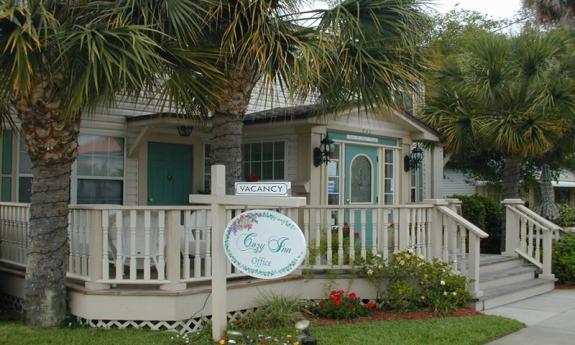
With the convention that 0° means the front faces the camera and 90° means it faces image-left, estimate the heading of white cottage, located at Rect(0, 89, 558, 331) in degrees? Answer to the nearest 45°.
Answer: approximately 315°

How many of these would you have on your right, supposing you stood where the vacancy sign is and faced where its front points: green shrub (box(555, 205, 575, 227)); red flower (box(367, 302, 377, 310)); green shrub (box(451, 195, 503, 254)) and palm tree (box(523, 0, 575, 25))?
0

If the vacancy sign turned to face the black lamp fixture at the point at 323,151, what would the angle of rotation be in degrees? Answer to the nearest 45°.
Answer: approximately 180°

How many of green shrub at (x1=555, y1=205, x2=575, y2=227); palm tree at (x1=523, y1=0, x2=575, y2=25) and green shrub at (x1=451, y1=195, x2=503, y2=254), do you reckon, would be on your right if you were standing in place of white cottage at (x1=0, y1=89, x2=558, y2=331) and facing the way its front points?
0

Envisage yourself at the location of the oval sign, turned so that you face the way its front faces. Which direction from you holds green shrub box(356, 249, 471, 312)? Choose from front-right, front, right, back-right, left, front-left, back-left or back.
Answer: back-left

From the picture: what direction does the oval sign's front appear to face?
toward the camera

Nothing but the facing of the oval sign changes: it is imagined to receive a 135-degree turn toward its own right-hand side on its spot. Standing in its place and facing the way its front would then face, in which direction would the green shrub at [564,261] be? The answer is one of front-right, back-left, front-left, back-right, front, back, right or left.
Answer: right

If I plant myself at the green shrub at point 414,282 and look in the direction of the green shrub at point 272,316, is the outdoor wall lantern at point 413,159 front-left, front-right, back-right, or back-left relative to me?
back-right

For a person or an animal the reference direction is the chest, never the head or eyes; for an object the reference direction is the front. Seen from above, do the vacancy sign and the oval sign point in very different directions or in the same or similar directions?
same or similar directions

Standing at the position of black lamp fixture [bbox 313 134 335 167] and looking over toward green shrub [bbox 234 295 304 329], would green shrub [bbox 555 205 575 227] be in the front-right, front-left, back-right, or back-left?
back-left

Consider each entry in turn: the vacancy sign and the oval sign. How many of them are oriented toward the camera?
2

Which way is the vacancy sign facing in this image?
toward the camera

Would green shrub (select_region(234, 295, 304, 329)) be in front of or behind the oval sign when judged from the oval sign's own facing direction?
behind

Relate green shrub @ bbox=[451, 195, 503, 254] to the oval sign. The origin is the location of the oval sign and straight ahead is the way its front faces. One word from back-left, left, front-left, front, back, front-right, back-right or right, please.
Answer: back-left

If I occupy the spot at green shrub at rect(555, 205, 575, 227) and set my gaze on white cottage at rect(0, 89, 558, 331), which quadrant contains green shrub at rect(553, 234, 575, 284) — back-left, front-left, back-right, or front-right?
front-left

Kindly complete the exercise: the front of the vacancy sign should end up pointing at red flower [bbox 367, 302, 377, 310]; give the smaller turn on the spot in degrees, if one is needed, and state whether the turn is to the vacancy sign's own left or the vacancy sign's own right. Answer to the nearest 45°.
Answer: approximately 135° to the vacancy sign's own left
